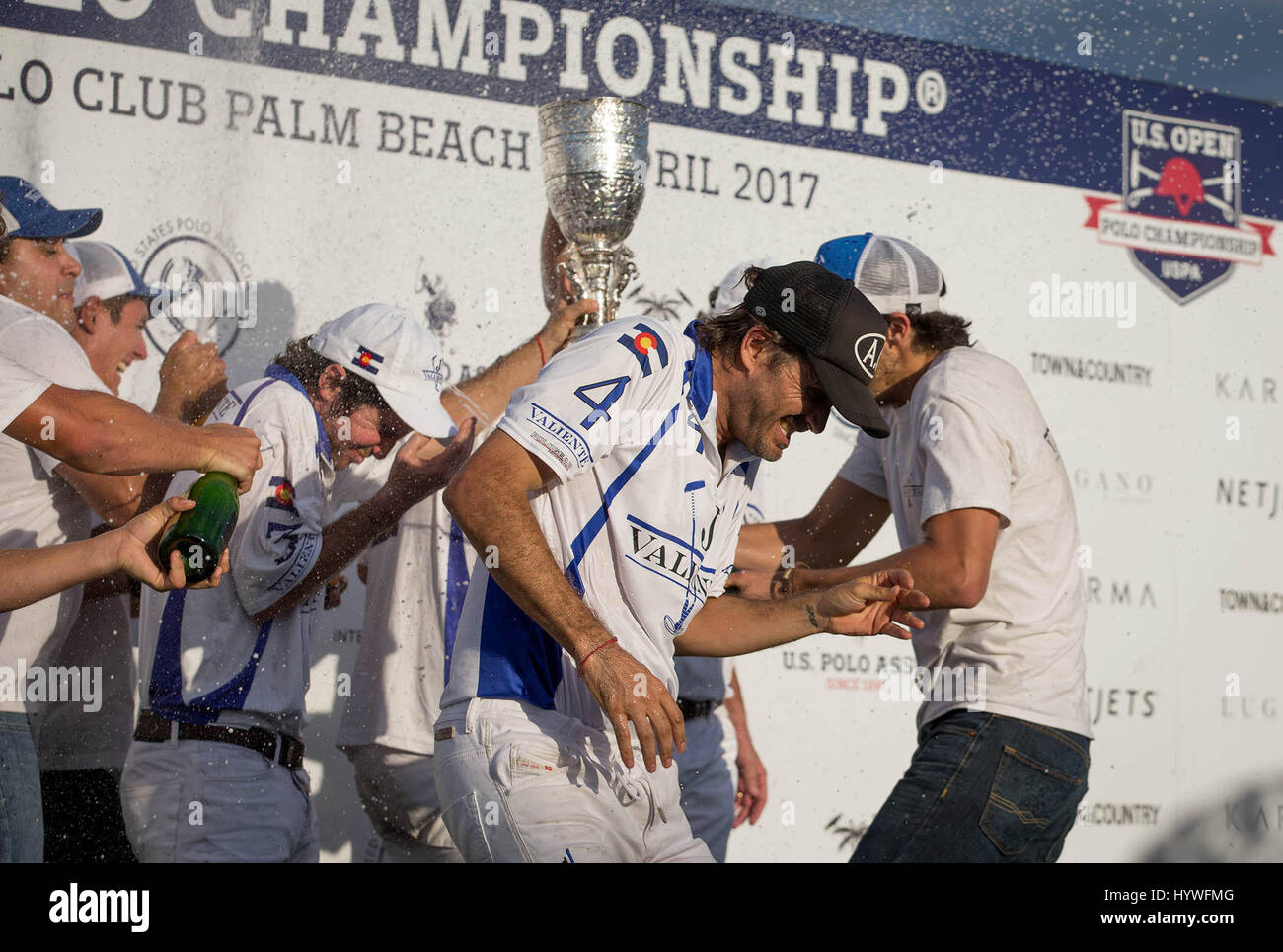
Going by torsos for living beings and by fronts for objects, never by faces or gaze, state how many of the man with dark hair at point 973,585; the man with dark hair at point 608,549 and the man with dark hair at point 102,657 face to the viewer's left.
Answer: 1

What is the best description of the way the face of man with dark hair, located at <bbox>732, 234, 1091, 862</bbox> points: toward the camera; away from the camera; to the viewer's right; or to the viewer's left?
to the viewer's left

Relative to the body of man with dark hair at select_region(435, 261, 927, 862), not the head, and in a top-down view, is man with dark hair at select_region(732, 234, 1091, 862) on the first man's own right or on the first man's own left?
on the first man's own left

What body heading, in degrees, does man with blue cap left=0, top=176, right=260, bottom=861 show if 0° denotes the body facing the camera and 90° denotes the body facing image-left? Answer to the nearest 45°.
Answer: approximately 270°

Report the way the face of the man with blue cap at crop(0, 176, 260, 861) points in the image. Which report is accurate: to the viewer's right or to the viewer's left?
to the viewer's right

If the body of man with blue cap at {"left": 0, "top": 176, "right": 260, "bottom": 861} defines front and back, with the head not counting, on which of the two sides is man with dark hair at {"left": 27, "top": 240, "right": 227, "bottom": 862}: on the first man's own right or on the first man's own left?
on the first man's own left

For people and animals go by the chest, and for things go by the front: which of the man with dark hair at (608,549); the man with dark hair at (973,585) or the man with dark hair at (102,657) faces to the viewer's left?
the man with dark hair at (973,585)

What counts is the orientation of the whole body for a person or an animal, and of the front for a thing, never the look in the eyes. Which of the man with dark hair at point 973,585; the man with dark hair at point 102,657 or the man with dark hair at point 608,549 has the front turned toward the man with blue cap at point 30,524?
the man with dark hair at point 973,585

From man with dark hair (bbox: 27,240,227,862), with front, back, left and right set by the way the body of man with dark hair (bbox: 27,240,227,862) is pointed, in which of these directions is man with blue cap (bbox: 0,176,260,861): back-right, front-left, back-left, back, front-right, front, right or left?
right

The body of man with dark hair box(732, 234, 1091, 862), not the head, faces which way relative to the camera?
to the viewer's left
